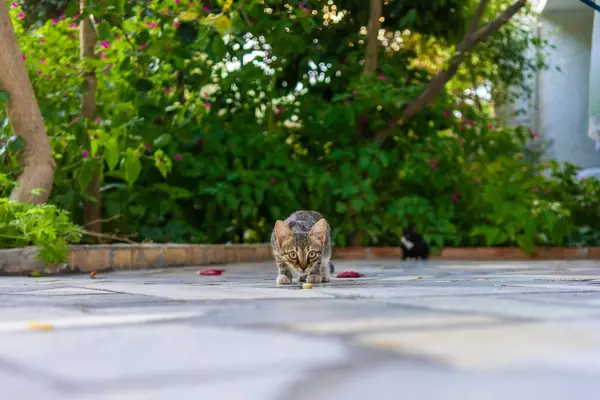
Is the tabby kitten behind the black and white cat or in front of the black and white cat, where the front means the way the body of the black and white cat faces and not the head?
in front

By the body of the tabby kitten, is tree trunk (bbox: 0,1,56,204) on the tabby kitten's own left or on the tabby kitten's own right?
on the tabby kitten's own right

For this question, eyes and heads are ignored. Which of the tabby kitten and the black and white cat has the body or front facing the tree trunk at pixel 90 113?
the black and white cat

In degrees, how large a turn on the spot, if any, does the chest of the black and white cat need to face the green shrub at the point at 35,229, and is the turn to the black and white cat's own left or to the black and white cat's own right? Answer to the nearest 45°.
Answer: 0° — it already faces it

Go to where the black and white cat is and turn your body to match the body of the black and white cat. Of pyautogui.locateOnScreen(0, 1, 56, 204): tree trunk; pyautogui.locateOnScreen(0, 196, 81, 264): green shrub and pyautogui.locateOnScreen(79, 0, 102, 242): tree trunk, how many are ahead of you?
3

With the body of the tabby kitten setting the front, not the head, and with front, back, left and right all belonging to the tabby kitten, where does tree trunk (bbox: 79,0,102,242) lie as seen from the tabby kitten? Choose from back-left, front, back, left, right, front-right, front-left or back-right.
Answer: back-right

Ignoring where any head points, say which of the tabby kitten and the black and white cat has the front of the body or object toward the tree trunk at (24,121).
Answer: the black and white cat

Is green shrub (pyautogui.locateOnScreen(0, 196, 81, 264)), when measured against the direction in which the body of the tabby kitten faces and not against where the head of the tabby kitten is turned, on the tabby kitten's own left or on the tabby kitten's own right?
on the tabby kitten's own right

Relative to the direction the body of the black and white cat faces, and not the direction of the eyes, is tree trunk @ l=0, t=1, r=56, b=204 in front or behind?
in front
